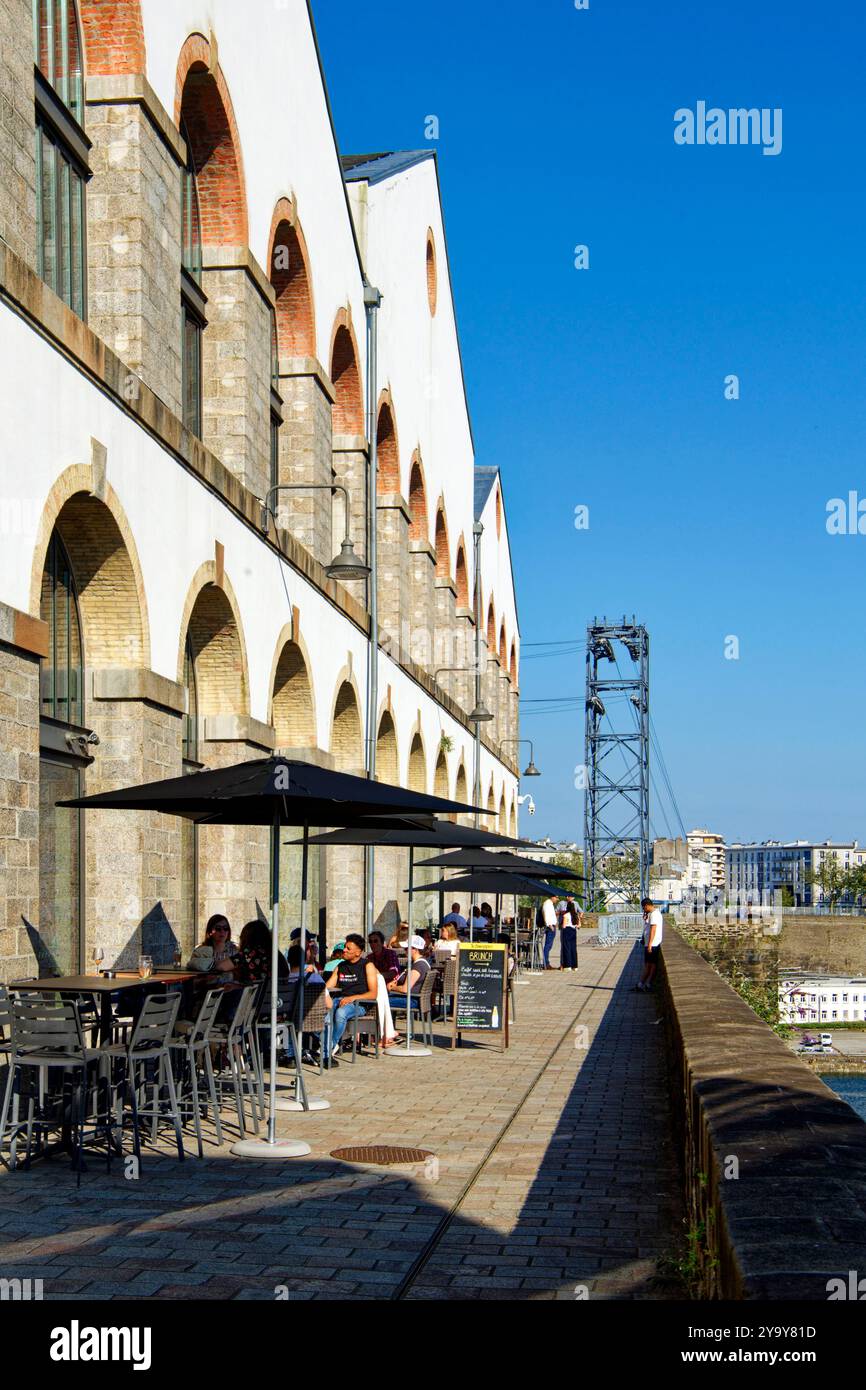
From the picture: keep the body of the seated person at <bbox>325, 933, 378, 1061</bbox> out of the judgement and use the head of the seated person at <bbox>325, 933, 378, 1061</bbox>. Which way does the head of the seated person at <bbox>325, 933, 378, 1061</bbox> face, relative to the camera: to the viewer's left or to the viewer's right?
to the viewer's left

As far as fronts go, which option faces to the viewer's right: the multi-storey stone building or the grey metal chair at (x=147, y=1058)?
the multi-storey stone building

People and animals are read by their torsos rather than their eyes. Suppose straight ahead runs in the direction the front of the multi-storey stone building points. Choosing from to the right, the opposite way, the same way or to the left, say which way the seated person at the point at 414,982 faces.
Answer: the opposite way

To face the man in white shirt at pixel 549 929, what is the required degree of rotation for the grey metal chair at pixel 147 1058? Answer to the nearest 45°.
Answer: approximately 45° to its right

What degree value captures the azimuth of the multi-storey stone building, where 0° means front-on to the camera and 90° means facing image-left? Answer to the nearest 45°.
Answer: approximately 270°

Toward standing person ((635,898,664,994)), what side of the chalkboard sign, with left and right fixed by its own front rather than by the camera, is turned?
back

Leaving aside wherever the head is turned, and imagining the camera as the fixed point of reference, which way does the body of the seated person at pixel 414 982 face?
to the viewer's left

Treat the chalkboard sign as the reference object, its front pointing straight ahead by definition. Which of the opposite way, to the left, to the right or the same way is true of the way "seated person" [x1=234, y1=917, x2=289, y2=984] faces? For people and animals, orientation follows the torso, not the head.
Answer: the opposite way
